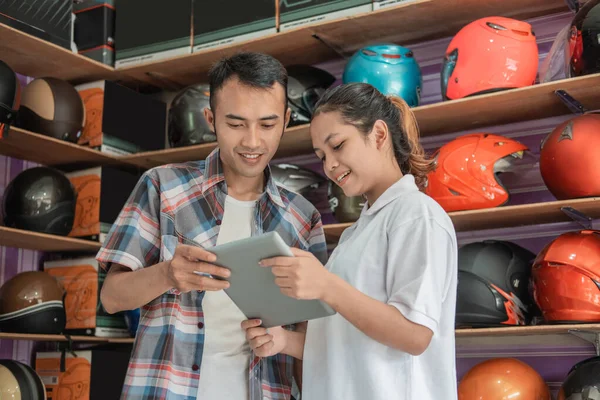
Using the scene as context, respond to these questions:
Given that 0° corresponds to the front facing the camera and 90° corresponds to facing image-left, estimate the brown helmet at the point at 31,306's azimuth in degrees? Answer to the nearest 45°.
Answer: approximately 270°

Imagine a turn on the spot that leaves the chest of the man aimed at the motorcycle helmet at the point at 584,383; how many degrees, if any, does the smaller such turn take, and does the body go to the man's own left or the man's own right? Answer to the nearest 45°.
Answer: approximately 135° to the man's own left

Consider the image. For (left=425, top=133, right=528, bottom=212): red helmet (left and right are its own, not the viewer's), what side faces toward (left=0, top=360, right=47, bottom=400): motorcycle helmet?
back

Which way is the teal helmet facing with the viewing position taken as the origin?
facing away from the viewer

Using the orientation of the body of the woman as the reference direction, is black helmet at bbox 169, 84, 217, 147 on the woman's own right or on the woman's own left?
on the woman's own right

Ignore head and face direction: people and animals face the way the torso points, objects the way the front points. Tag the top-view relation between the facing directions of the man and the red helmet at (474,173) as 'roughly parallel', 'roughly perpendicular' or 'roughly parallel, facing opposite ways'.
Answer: roughly perpendicular

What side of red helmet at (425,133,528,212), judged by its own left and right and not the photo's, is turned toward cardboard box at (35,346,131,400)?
back
